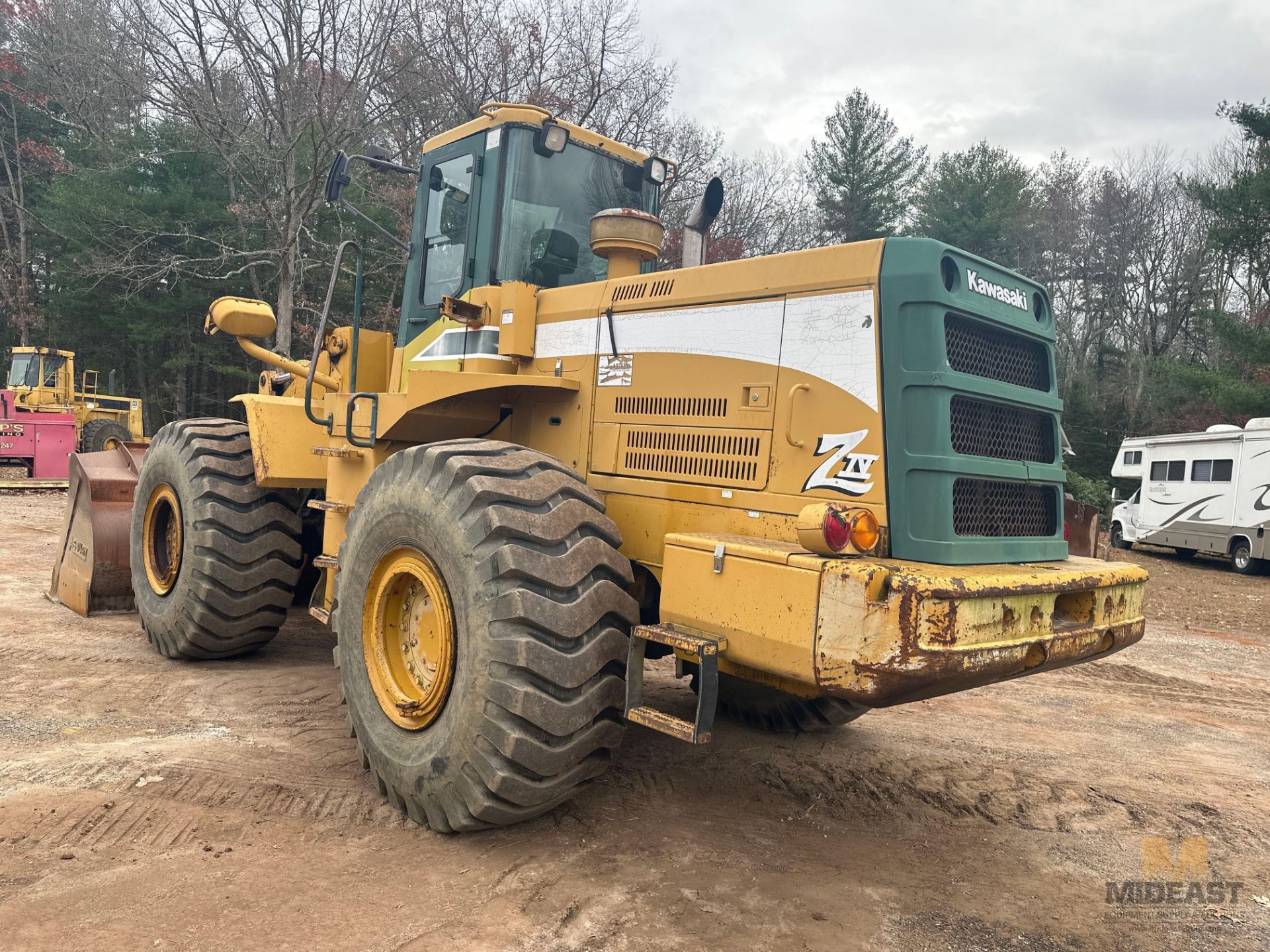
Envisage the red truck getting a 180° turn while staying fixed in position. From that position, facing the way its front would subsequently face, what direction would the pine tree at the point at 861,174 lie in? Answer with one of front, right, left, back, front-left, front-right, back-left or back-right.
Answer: front

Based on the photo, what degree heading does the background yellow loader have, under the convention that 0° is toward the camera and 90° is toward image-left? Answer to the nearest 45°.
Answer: approximately 45°

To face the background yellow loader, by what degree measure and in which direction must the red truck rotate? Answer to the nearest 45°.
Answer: approximately 90° to its right

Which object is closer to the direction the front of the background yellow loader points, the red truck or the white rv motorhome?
the red truck

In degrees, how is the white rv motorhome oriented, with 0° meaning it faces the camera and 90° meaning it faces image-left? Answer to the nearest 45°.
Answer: approximately 135°

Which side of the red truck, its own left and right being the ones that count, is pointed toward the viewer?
left

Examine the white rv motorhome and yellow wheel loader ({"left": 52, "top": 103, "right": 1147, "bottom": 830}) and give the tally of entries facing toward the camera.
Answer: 0

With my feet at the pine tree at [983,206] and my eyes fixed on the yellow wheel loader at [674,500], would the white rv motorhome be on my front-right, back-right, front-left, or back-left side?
front-left

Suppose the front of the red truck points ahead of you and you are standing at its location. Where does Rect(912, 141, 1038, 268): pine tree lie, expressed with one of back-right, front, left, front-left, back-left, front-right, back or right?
back

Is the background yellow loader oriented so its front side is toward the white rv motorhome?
no

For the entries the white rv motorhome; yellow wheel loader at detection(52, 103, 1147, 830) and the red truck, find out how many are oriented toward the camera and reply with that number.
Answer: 0

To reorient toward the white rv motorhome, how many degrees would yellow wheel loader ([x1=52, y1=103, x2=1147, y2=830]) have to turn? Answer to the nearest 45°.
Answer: approximately 90° to its right

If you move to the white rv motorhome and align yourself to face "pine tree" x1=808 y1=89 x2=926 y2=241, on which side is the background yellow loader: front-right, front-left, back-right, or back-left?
front-left

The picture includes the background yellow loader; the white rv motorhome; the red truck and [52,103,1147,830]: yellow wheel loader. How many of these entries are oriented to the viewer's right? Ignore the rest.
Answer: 0

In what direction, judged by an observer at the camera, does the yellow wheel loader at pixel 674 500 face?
facing away from the viewer and to the left of the viewer

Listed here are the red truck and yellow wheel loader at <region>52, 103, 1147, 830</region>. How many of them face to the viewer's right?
0

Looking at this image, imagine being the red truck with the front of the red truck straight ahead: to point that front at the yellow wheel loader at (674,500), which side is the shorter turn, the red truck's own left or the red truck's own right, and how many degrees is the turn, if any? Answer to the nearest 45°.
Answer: approximately 90° to the red truck's own left
